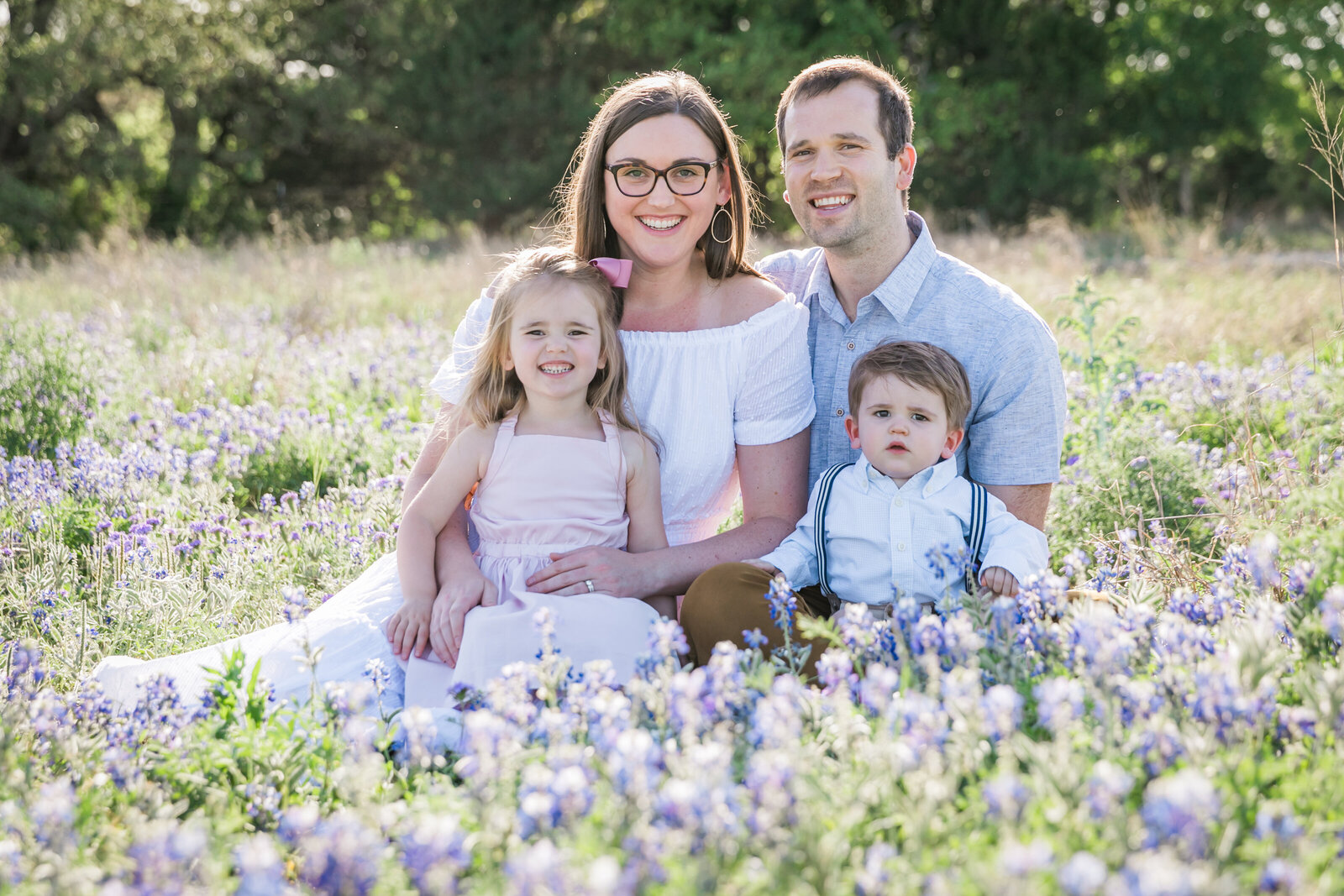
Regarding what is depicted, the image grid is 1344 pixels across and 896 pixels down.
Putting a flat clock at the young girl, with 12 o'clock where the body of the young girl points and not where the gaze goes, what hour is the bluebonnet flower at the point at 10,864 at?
The bluebonnet flower is roughly at 1 o'clock from the young girl.

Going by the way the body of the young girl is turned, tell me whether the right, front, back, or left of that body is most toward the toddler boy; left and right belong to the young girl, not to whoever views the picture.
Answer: left

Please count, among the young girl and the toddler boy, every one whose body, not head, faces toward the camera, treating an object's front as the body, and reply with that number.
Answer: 2

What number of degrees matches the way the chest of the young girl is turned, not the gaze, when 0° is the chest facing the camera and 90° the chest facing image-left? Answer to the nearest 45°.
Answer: approximately 0°

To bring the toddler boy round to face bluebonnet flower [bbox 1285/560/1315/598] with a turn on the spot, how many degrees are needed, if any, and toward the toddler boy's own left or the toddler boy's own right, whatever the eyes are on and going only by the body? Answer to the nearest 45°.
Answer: approximately 45° to the toddler boy's own left
